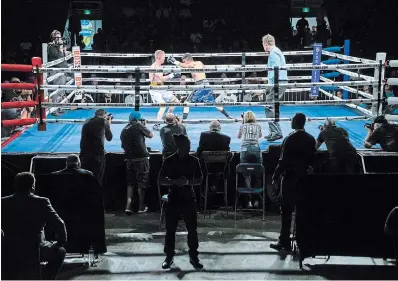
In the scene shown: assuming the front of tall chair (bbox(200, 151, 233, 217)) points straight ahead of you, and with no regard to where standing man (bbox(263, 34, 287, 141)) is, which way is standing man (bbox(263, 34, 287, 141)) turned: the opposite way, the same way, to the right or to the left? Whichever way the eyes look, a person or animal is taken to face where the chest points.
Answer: to the left

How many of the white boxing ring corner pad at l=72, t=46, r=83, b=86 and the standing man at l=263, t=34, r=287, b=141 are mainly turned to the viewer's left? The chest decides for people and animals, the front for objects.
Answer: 1

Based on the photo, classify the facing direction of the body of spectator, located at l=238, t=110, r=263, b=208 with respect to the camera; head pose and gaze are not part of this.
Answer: away from the camera

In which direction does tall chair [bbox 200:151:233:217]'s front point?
away from the camera

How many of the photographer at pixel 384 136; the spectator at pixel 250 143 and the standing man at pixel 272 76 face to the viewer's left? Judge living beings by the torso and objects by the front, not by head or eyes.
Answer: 2

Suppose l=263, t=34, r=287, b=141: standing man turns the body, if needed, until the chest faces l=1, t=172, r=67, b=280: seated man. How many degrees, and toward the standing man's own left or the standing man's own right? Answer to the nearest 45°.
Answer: approximately 45° to the standing man's own left

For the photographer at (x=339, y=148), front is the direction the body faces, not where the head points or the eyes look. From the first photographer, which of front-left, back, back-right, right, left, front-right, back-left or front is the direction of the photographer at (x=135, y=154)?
front-left

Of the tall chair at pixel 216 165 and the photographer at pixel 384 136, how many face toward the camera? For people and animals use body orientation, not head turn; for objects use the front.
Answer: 0

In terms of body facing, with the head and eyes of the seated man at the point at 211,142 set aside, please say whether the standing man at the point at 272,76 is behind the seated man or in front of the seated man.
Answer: in front

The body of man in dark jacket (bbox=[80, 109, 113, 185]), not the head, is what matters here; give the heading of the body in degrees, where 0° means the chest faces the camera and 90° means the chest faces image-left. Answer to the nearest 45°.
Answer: approximately 225°

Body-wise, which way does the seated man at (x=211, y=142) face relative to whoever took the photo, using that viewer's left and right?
facing away from the viewer

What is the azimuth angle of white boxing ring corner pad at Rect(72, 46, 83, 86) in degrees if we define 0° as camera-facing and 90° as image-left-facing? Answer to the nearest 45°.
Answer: approximately 0°

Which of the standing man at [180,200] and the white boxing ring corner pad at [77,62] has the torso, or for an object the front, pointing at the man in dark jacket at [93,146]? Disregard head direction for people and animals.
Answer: the white boxing ring corner pad
